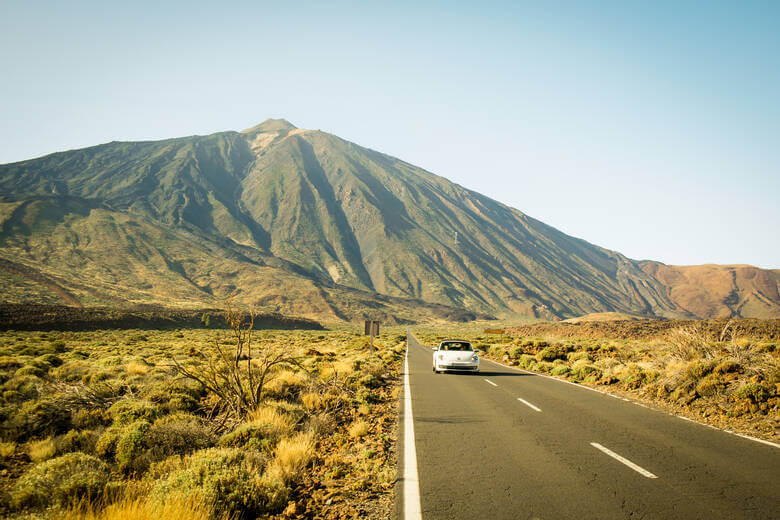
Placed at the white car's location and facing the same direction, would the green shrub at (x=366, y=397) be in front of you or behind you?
in front

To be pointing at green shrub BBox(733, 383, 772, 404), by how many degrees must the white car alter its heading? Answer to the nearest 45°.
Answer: approximately 45° to its left

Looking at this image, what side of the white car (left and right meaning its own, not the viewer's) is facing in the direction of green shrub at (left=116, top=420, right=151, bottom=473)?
front

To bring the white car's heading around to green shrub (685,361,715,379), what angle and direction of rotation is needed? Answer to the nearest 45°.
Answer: approximately 45° to its left

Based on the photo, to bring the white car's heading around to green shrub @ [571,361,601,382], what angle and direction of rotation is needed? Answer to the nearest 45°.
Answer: approximately 90° to its left

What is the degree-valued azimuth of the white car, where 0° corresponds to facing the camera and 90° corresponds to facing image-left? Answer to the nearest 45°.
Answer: approximately 0°

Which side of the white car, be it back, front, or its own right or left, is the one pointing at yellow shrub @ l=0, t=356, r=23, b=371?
right

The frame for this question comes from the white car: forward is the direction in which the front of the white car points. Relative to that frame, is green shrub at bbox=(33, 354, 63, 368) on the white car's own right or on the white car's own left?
on the white car's own right

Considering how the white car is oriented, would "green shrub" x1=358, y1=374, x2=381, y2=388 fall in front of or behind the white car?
in front

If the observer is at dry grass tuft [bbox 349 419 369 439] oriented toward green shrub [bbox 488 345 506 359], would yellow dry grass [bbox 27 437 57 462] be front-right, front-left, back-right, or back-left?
back-left
